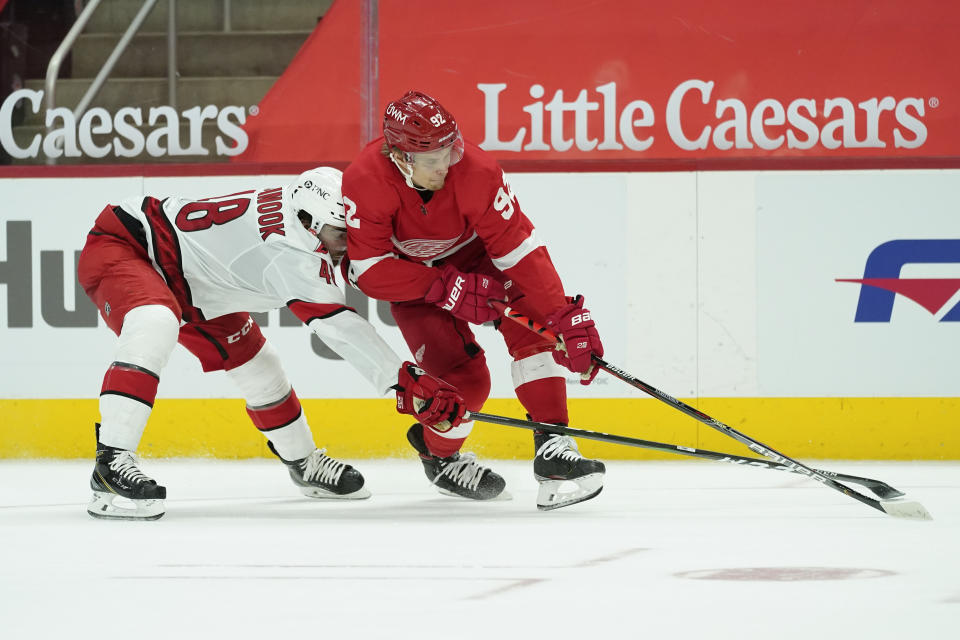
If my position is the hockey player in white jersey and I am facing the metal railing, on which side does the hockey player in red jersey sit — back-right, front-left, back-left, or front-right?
back-right

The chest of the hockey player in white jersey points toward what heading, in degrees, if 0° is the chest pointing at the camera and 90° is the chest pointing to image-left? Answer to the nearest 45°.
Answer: approximately 270°

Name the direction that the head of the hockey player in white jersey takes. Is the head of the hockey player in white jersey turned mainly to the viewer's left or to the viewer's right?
to the viewer's right

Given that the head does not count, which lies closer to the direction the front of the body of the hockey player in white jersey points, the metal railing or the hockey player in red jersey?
the hockey player in red jersey

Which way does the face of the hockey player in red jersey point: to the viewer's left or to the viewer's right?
to the viewer's right

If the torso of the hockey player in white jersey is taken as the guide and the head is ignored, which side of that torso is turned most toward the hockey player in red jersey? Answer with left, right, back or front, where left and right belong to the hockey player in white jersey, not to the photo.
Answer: front

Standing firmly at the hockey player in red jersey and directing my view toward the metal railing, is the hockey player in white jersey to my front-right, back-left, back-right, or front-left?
front-left

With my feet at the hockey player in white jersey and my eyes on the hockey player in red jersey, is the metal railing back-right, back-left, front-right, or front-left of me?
back-left

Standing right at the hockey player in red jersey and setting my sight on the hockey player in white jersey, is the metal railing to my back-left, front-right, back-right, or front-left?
front-right

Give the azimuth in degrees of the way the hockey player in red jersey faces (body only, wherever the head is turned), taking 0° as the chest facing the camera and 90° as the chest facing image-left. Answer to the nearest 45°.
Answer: approximately 315°

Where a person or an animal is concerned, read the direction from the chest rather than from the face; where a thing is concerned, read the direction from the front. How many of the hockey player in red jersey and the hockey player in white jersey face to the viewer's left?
0

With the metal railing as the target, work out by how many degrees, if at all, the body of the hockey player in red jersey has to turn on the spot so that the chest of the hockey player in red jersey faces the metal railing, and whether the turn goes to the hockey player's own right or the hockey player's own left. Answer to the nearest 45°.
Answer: approximately 180°
